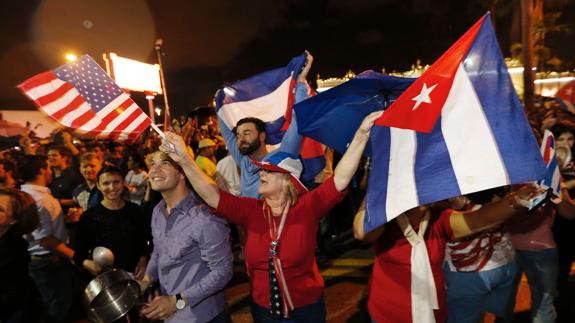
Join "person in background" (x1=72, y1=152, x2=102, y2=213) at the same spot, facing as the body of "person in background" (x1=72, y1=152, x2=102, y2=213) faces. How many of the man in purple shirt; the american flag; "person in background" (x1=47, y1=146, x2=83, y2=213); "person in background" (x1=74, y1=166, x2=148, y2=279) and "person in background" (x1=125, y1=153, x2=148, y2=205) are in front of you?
3

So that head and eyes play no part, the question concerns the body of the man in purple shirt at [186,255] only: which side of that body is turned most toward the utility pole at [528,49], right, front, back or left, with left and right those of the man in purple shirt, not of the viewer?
back

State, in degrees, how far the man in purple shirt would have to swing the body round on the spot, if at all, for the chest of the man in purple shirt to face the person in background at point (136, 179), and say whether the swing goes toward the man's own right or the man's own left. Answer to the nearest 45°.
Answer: approximately 135° to the man's own right

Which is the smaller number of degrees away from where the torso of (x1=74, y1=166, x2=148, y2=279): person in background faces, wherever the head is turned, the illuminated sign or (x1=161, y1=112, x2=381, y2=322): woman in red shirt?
the woman in red shirt

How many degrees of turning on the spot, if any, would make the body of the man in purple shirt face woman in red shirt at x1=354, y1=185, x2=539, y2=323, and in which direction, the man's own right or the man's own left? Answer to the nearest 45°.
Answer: approximately 90° to the man's own left

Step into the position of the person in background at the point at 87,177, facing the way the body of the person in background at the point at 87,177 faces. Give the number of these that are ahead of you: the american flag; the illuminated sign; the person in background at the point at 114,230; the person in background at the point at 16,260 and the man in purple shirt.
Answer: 4

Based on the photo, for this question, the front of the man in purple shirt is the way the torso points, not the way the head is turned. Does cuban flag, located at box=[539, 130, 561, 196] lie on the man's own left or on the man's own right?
on the man's own left

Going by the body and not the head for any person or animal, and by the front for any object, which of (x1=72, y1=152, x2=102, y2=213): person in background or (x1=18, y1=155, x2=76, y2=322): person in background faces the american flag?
(x1=72, y1=152, x2=102, y2=213): person in background
